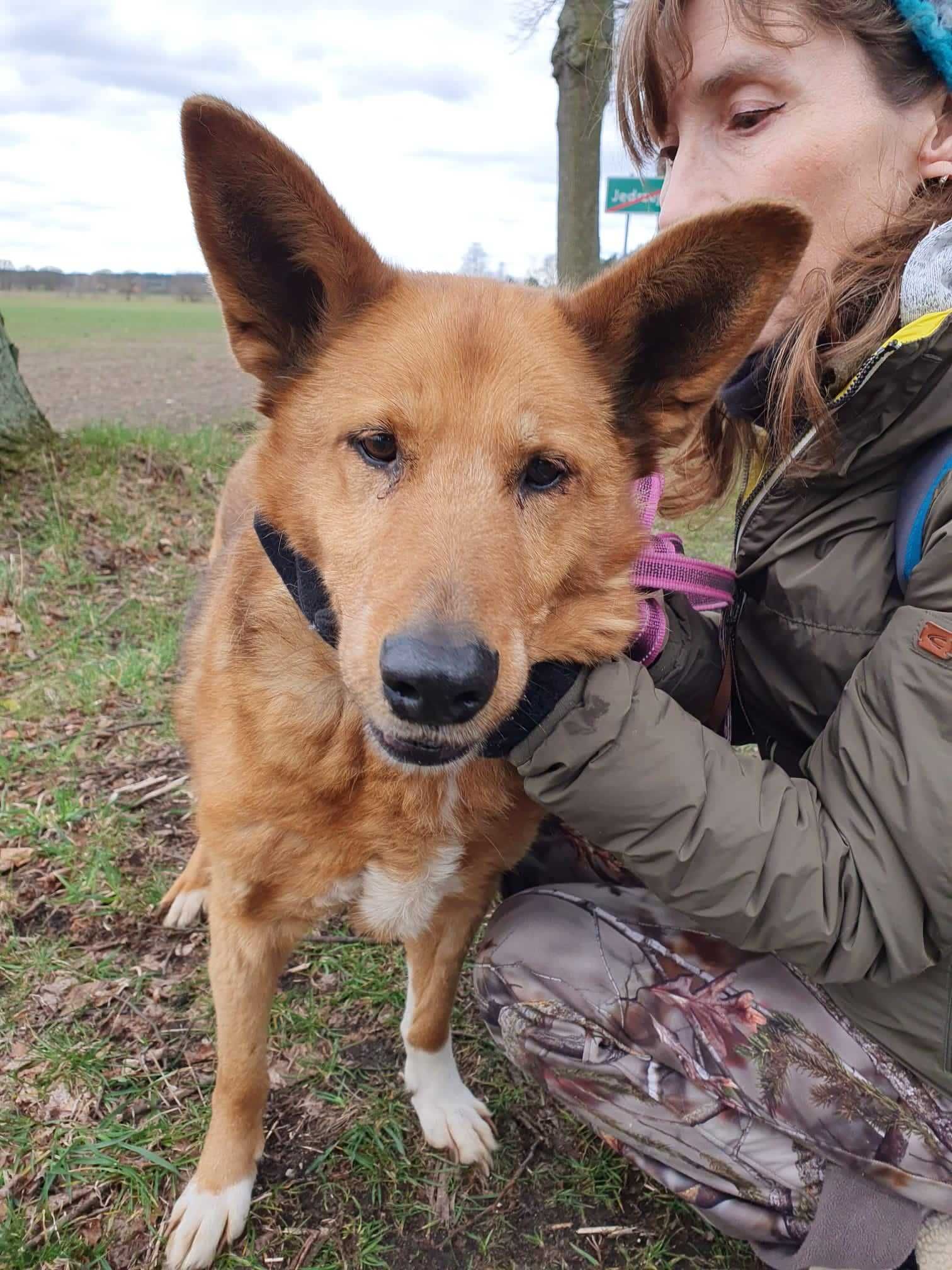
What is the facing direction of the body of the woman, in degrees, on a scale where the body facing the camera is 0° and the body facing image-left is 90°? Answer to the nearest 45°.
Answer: approximately 90°

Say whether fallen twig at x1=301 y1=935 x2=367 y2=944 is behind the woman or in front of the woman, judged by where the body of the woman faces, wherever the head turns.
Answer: in front

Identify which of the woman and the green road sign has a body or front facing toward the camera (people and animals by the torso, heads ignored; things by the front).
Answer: the green road sign

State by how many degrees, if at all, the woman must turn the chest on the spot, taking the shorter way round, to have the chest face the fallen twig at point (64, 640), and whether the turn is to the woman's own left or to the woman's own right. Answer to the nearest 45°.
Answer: approximately 45° to the woman's own right

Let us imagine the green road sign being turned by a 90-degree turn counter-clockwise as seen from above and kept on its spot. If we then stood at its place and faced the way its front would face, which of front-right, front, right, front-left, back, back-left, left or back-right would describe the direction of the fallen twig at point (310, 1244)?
right

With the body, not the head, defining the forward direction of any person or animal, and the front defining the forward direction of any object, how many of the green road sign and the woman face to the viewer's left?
1

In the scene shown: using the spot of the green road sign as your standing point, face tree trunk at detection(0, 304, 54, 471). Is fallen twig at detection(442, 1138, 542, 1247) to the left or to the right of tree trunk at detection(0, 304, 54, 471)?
left

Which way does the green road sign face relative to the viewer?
toward the camera

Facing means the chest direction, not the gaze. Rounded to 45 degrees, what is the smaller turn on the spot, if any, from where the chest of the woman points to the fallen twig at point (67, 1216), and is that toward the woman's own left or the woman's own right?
approximately 45° to the woman's own left

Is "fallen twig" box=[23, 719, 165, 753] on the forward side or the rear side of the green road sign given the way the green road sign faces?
on the forward side

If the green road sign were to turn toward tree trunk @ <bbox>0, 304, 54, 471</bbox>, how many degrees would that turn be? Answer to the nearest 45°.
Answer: approximately 45° to its right

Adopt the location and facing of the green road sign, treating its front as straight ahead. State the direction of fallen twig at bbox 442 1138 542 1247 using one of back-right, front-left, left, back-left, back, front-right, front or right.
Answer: front

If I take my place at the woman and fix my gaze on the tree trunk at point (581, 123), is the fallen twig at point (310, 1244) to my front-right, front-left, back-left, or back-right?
back-left

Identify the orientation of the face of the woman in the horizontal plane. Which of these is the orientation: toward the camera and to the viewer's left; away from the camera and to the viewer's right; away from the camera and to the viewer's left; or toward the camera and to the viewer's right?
toward the camera and to the viewer's left

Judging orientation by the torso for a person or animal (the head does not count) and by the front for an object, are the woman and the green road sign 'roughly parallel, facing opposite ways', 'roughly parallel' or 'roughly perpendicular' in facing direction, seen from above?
roughly perpendicular

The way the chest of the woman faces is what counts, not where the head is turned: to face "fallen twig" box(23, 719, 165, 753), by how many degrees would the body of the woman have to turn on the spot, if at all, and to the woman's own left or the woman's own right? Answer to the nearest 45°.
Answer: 0° — they already face it
